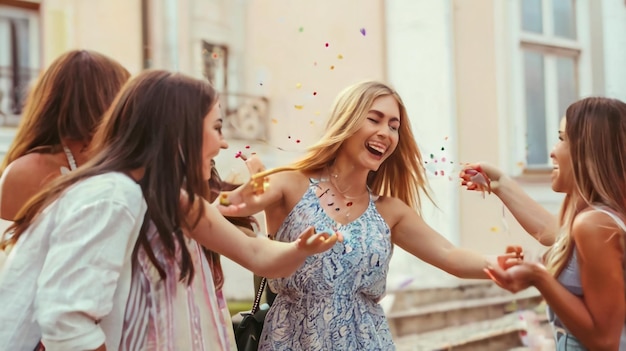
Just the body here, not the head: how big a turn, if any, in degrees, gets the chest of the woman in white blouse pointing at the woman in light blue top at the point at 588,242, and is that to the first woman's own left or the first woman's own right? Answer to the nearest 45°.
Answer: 0° — they already face them

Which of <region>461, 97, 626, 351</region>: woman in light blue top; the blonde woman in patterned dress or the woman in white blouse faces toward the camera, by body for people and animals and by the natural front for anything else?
the blonde woman in patterned dress

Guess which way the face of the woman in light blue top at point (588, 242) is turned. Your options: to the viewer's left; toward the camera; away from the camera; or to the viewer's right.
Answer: to the viewer's left

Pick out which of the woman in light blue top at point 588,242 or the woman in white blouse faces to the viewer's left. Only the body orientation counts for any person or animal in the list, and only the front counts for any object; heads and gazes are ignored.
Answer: the woman in light blue top

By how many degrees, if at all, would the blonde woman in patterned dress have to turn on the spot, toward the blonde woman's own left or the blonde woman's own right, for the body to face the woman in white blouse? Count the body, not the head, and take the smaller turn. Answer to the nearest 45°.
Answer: approximately 45° to the blonde woman's own right

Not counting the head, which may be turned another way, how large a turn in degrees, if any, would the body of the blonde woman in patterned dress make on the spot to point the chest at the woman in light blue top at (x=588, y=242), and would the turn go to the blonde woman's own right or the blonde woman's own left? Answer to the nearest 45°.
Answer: approximately 90° to the blonde woman's own left

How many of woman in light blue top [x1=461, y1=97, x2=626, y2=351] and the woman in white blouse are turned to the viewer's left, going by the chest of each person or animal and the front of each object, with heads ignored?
1

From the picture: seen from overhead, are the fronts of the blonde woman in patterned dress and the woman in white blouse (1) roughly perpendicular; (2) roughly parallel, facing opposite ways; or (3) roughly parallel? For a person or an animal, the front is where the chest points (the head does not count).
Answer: roughly perpendicular

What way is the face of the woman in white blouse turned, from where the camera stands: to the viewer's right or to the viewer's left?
to the viewer's right

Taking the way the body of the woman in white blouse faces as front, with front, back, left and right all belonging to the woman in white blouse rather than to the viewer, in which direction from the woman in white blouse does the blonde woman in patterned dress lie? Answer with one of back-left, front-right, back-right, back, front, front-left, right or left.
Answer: front-left

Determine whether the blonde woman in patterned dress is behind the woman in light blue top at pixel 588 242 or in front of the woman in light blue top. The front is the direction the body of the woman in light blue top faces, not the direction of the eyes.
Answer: in front

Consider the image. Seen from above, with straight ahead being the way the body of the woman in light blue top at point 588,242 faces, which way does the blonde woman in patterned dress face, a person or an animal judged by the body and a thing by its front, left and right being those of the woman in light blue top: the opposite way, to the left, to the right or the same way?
to the left

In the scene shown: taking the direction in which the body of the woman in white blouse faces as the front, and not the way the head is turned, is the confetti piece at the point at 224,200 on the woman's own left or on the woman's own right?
on the woman's own left

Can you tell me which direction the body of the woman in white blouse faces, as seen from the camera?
to the viewer's right

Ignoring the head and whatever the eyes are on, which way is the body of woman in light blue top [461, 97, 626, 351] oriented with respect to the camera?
to the viewer's left

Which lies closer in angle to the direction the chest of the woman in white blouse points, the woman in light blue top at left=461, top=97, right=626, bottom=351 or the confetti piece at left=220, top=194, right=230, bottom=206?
the woman in light blue top
